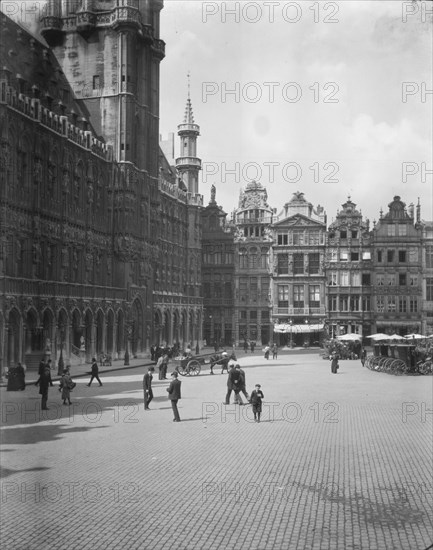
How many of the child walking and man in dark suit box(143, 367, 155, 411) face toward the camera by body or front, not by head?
1

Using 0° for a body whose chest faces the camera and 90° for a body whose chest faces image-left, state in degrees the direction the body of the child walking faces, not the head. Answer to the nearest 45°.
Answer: approximately 0°

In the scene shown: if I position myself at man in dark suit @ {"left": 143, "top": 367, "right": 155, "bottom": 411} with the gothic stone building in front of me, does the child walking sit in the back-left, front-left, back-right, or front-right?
back-right

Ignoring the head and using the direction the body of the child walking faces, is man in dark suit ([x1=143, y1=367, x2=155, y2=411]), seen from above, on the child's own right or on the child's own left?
on the child's own right

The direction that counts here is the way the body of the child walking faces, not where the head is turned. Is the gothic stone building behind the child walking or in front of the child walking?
behind
